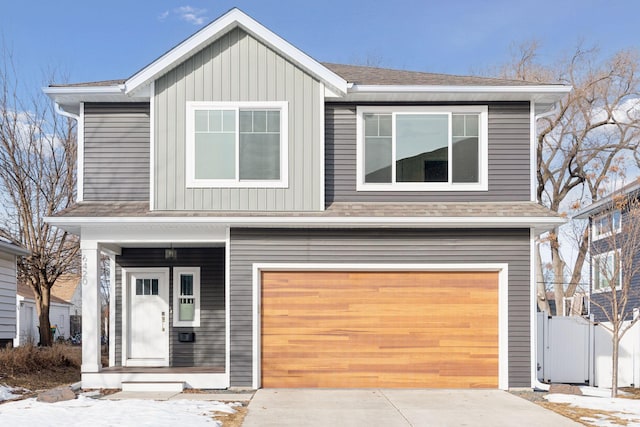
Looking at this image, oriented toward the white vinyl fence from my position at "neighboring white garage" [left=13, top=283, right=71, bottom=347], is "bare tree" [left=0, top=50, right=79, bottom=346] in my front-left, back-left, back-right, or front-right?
front-right

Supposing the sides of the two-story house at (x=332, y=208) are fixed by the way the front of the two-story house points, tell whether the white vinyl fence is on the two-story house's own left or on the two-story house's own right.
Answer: on the two-story house's own left

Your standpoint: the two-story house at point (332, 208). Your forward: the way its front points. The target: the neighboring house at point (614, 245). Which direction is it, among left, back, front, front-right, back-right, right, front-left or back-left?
back-left

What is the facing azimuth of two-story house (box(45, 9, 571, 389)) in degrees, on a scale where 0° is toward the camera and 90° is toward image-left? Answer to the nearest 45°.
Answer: approximately 0°
